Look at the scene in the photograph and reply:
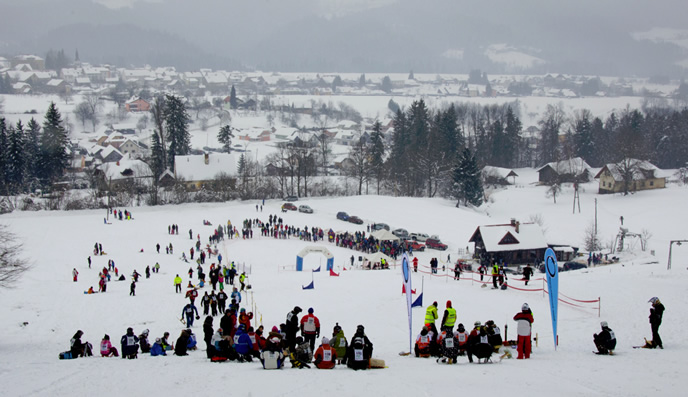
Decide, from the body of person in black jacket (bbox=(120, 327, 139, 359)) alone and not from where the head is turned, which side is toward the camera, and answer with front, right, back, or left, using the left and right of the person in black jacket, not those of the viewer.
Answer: back

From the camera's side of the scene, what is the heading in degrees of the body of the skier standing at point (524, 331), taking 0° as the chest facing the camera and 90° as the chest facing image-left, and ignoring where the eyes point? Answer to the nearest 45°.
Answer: approximately 180°

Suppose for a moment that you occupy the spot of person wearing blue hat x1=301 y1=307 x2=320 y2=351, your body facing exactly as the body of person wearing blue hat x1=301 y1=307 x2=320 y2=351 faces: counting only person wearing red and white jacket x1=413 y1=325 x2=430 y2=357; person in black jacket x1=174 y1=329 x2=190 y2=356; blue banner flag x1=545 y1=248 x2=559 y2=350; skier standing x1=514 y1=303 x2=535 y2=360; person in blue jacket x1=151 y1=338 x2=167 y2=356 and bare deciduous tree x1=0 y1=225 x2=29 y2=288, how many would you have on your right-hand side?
3

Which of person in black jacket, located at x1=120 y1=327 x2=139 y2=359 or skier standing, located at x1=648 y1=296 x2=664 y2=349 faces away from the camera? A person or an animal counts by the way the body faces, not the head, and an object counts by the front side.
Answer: the person in black jacket

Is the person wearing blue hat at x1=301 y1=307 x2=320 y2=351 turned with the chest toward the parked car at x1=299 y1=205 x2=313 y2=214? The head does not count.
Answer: yes

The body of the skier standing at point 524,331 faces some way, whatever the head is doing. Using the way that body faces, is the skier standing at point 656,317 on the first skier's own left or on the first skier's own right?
on the first skier's own right

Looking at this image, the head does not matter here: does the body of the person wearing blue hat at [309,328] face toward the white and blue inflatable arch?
yes

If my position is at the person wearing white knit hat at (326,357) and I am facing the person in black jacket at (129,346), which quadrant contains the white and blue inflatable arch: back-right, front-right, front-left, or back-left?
front-right

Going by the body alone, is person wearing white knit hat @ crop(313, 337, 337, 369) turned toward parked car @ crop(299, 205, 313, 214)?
yes

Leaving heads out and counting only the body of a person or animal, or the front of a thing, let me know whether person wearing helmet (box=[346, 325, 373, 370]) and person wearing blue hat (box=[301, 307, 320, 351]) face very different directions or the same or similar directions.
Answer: same or similar directions

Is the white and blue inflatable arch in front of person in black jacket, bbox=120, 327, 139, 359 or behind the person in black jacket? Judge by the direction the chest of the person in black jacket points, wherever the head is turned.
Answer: in front

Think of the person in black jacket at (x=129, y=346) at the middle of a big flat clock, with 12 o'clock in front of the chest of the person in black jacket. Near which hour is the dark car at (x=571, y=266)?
The dark car is roughly at 2 o'clock from the person in black jacket.

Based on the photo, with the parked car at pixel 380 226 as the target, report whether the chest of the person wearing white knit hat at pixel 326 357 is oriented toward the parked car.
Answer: yes

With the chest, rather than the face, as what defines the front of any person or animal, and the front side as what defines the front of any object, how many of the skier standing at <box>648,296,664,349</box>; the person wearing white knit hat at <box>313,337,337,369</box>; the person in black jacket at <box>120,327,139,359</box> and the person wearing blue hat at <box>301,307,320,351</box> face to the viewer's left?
1

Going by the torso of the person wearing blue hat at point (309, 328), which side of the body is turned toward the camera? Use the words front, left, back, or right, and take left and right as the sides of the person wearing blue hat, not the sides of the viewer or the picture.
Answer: back

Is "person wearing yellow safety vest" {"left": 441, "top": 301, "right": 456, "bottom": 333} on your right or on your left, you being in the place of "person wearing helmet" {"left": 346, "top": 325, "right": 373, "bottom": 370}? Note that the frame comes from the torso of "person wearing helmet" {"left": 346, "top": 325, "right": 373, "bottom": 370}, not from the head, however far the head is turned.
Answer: on your right

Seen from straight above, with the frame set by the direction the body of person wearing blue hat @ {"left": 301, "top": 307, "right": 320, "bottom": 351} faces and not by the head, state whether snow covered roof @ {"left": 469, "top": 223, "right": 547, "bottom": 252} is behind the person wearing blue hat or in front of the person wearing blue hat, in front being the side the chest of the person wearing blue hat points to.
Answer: in front

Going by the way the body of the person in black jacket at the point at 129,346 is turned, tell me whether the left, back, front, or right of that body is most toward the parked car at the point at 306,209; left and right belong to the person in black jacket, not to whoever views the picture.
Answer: front

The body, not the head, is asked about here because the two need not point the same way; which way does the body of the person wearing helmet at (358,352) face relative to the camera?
away from the camera

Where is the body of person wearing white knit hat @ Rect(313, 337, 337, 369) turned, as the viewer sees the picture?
away from the camera
